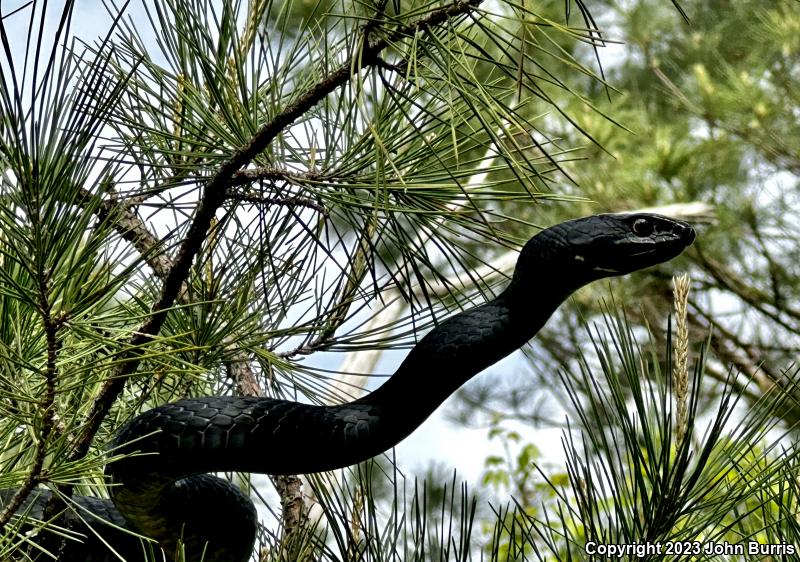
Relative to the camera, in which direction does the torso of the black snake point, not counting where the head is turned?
to the viewer's right
